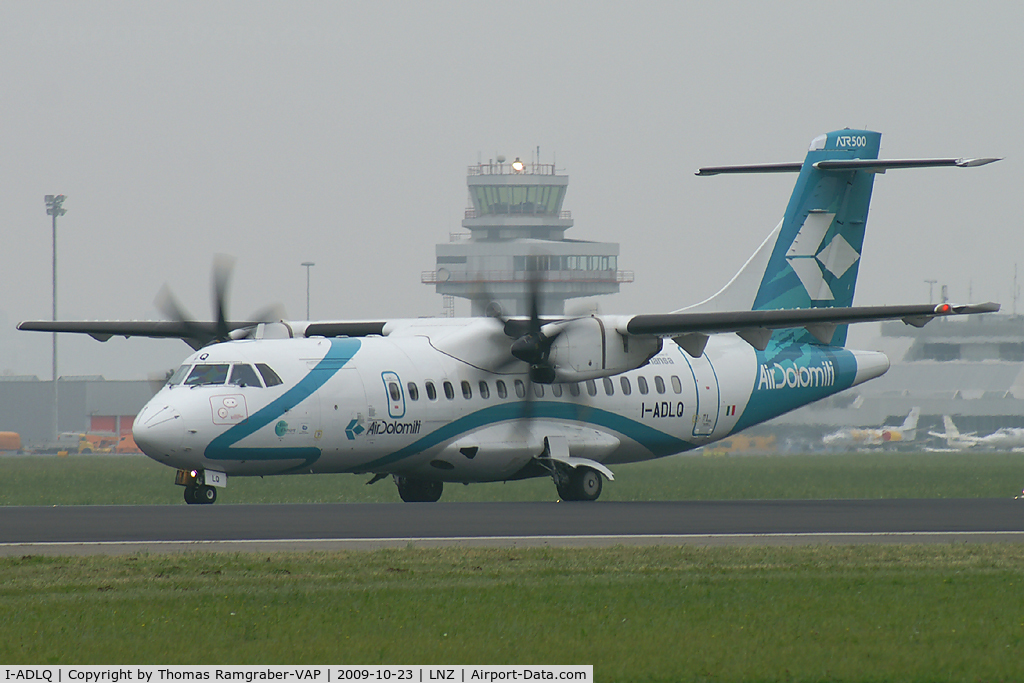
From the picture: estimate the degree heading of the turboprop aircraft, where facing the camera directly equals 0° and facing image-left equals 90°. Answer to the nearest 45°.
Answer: approximately 45°
